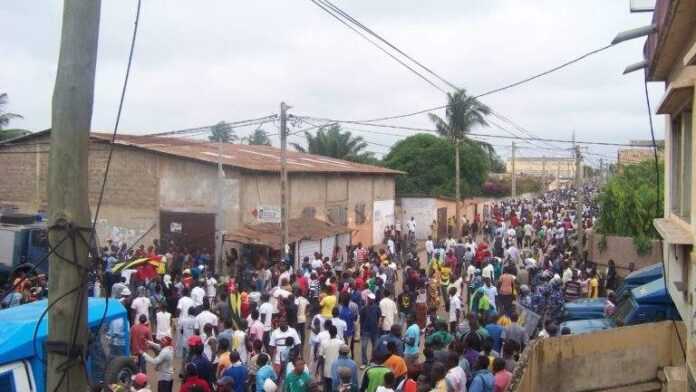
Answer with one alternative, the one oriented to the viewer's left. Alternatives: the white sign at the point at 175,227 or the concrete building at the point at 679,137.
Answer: the concrete building

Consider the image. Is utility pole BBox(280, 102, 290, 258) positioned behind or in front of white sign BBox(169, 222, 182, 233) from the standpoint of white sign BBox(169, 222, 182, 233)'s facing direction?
in front

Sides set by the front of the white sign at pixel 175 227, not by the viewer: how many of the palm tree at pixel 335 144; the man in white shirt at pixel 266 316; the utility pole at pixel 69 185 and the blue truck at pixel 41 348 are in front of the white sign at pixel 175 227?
3

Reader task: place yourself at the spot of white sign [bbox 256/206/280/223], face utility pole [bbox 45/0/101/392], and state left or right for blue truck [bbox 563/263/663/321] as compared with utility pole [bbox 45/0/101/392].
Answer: left

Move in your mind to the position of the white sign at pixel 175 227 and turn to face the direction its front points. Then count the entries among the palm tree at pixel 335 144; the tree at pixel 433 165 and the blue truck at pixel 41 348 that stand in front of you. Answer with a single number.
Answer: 1

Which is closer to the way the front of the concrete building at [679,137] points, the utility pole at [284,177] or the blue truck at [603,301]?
the utility pole

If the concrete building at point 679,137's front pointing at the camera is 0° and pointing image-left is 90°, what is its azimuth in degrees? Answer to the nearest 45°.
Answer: approximately 90°

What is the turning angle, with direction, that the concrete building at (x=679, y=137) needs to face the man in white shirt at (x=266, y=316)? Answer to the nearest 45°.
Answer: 0° — it already faces them

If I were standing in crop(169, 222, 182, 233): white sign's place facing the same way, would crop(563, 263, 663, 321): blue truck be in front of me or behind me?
in front

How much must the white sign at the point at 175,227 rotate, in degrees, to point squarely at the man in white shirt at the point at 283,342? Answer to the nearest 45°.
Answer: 0° — it already faces them

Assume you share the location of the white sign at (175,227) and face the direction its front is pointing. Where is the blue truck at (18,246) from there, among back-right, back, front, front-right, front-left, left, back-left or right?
front-right

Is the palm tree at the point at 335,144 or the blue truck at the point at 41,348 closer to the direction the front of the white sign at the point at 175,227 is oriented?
the blue truck
